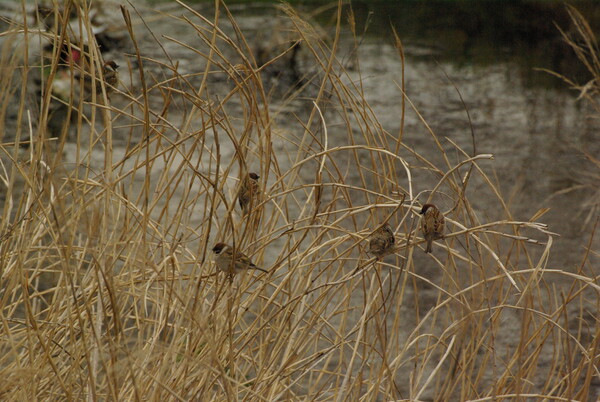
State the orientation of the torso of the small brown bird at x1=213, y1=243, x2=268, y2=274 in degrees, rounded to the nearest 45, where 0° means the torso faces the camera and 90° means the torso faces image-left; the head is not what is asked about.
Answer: approximately 90°
